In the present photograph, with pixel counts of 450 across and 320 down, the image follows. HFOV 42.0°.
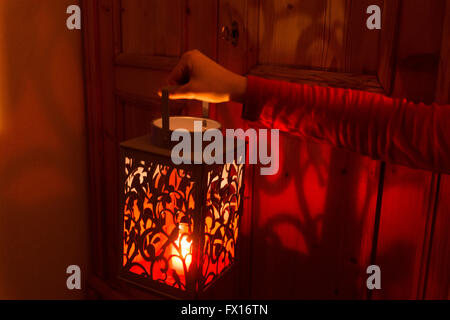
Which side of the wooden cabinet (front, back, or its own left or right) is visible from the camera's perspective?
front
